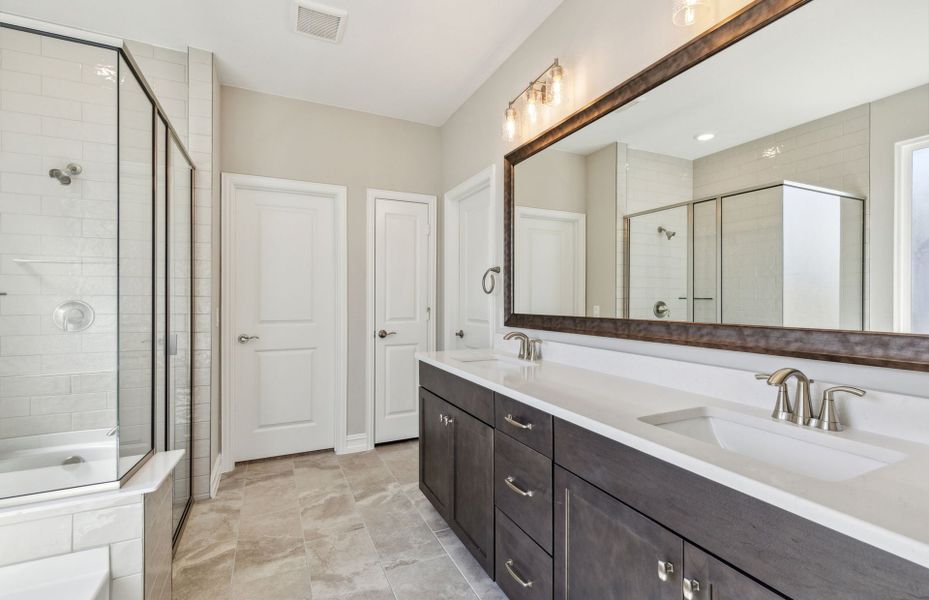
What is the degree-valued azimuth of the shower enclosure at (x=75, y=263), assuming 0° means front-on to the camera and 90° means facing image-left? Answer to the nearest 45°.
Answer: approximately 270°

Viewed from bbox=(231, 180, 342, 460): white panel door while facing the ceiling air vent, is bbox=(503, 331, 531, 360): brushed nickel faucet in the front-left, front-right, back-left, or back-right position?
front-left

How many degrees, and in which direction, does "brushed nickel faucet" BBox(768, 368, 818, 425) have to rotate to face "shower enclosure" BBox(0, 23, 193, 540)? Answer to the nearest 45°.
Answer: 0° — it already faces it

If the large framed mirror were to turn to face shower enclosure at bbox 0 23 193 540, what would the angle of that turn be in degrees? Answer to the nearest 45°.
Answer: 0° — it already faces it

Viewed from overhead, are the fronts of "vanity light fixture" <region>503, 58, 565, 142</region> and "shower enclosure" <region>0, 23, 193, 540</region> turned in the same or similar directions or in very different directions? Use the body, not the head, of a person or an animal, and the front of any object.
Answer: very different directions

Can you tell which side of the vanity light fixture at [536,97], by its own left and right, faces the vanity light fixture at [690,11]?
left

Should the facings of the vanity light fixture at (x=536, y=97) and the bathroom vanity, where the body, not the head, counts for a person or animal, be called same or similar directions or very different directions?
same or similar directions

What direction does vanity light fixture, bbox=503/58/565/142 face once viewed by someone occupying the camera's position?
facing the viewer and to the left of the viewer

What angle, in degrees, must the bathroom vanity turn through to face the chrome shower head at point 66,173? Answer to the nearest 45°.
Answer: approximately 45° to its right

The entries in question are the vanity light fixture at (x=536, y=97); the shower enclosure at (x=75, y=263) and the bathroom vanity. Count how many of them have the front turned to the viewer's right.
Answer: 1
